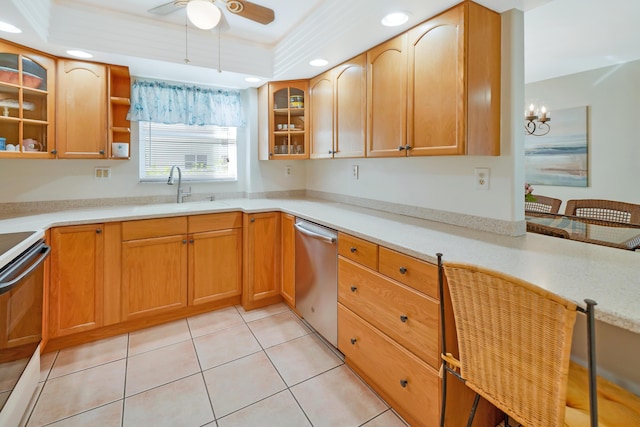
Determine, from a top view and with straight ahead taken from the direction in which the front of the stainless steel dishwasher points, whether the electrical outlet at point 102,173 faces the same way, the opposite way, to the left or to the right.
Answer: to the left

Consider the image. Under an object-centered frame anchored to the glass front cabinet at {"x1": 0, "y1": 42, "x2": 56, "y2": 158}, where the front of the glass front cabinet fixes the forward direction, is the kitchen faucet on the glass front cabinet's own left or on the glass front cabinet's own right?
on the glass front cabinet's own left

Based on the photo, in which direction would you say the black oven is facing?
to the viewer's right

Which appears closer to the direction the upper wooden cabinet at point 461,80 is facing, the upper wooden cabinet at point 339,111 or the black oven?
the black oven

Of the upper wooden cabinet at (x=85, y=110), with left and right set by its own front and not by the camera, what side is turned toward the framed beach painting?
left

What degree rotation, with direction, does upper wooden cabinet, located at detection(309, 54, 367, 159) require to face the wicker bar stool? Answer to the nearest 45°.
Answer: approximately 45° to its left

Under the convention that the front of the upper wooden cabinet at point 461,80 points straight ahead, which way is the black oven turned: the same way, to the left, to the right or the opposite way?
the opposite way

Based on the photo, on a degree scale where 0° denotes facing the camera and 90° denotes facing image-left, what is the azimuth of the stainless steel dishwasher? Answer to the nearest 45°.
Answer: approximately 45°

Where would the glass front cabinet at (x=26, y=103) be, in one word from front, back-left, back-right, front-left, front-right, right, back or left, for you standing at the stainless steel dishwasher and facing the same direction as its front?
front-right

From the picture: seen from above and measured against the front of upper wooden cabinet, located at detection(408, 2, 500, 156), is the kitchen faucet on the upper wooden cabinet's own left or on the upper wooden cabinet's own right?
on the upper wooden cabinet's own right

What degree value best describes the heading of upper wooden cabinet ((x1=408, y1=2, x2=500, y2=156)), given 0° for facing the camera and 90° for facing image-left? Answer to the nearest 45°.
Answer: approximately 45°
